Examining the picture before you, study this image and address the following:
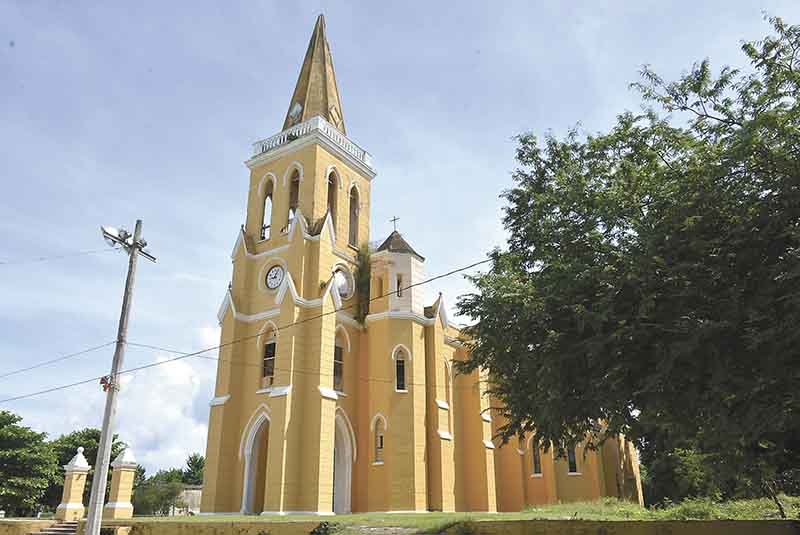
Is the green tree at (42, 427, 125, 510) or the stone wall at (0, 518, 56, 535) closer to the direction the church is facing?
the stone wall

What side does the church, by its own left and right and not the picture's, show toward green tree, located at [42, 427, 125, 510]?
right

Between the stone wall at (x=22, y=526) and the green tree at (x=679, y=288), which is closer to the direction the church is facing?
the stone wall

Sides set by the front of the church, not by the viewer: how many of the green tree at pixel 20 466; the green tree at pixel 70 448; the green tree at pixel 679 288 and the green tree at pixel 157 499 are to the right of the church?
3

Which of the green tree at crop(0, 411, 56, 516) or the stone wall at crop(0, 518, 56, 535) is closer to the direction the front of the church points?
the stone wall

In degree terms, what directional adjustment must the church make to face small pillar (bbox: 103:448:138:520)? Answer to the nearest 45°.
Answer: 0° — it already faces it

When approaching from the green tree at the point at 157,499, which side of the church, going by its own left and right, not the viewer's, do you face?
right

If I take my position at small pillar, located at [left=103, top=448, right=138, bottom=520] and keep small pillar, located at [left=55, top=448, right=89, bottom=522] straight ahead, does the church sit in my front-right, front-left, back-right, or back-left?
back-right

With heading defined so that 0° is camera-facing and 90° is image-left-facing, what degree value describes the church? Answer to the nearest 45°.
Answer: approximately 45°

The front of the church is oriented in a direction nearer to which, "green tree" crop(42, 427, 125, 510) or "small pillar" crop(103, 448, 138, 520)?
the small pillar

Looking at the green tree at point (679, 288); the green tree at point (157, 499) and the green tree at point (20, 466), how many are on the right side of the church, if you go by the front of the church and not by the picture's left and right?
2

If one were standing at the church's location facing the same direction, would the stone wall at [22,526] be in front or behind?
in front

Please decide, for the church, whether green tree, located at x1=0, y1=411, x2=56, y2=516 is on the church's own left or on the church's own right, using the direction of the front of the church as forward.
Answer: on the church's own right

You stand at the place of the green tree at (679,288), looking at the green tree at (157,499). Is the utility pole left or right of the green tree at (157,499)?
left

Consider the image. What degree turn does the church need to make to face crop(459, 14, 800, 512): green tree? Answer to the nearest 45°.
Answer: approximately 90° to its left
